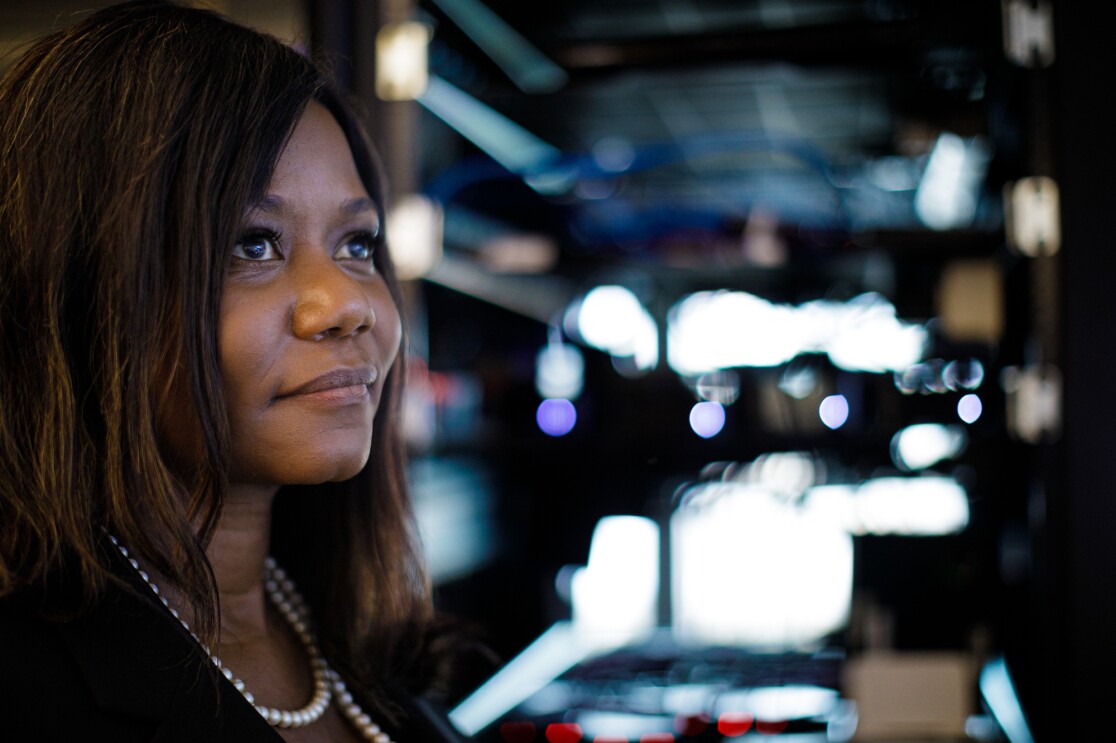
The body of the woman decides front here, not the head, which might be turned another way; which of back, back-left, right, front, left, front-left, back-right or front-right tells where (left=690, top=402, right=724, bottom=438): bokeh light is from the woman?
left

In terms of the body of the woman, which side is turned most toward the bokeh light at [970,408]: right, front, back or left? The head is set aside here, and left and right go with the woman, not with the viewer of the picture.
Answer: left

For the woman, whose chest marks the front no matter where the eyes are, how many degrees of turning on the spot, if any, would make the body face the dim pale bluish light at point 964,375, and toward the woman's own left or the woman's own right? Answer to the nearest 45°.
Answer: approximately 90° to the woman's own left

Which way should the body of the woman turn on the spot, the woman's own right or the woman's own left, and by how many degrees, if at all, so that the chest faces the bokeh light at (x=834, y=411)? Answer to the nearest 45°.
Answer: approximately 90° to the woman's own left

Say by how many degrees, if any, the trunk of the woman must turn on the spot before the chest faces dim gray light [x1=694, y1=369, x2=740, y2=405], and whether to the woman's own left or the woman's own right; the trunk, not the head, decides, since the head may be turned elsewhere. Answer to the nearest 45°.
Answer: approximately 90° to the woman's own left

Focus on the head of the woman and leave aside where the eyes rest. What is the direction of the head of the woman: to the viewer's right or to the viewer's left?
to the viewer's right

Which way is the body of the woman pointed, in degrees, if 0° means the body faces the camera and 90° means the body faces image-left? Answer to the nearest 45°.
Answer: approximately 315°
